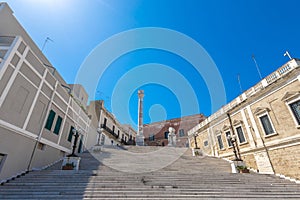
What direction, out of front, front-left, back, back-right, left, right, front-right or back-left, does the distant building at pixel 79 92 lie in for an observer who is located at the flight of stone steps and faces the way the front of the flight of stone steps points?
back-right

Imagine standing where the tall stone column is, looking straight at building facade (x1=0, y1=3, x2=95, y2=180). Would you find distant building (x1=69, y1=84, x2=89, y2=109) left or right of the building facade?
right

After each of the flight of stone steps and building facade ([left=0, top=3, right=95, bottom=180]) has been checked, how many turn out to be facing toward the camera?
1

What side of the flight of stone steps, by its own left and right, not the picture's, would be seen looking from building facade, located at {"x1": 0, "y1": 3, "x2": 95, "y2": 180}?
right

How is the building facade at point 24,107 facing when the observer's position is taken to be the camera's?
facing to the right of the viewer

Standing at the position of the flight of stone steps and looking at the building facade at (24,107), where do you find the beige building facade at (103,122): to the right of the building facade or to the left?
right

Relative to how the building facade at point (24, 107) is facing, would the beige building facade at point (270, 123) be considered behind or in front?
in front

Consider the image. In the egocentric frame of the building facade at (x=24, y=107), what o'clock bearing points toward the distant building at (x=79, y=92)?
The distant building is roughly at 10 o'clock from the building facade.

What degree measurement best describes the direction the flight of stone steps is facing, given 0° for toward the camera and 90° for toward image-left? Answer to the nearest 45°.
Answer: approximately 0°

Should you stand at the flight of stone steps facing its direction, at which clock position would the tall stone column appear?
The tall stone column is roughly at 6 o'clock from the flight of stone steps.
